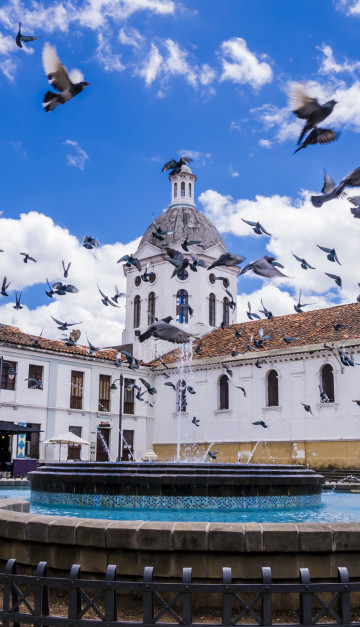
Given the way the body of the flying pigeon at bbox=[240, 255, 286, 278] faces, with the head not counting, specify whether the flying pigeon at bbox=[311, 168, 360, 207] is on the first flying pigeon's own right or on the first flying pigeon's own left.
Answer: on the first flying pigeon's own right

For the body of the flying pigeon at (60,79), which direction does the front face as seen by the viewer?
to the viewer's right
